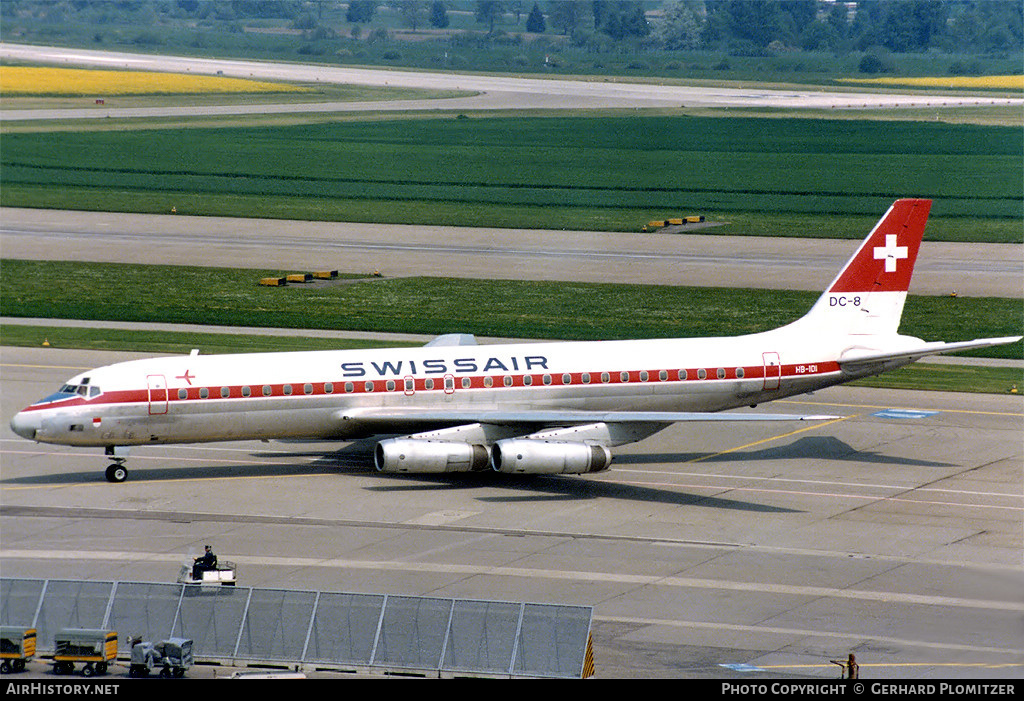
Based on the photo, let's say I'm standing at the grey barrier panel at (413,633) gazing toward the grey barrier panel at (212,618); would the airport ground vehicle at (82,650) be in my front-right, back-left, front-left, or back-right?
front-left

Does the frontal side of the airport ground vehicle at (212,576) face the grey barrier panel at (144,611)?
no

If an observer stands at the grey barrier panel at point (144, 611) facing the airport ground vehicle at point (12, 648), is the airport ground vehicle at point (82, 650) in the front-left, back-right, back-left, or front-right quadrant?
front-left
